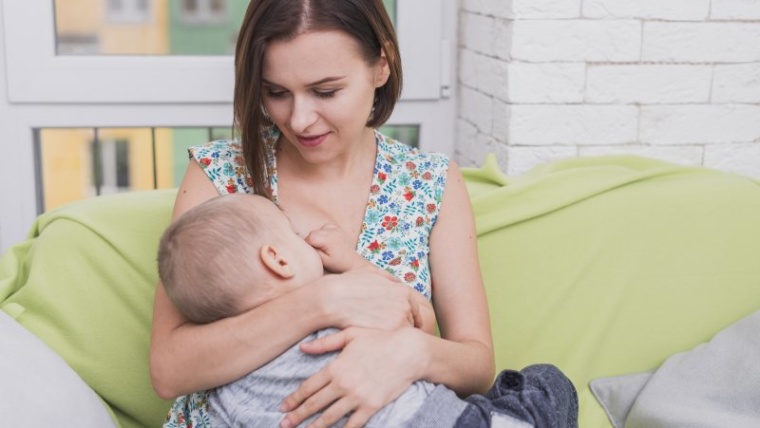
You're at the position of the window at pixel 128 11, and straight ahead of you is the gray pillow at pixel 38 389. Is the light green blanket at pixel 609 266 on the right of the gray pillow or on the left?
left

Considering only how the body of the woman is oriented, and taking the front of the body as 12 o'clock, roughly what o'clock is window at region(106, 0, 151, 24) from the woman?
The window is roughly at 5 o'clock from the woman.

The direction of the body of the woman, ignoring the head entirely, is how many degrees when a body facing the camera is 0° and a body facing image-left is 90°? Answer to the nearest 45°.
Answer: approximately 0°

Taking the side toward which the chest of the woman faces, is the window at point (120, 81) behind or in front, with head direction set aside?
behind

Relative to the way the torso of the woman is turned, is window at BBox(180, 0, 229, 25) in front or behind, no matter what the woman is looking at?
behind
